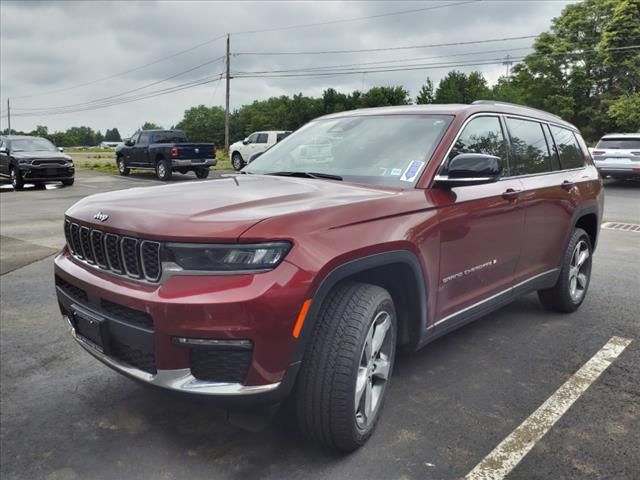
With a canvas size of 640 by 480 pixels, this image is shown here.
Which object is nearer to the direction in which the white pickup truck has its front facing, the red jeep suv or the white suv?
the red jeep suv

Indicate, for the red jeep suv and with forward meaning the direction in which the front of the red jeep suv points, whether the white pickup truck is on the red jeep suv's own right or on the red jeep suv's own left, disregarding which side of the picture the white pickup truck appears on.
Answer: on the red jeep suv's own right

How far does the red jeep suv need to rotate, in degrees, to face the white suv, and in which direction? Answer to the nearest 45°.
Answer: approximately 180°

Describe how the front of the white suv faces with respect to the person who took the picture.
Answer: facing away from the viewer

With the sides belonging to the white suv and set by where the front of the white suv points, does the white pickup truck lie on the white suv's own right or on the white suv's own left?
on the white suv's own left

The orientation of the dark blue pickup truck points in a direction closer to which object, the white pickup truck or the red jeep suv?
the white pickup truck

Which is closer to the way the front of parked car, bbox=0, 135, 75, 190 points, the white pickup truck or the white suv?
the white suv

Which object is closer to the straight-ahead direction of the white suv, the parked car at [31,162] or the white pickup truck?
the white pickup truck

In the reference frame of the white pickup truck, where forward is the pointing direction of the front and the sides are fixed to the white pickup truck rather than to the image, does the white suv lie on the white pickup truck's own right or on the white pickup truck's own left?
on the white pickup truck's own left

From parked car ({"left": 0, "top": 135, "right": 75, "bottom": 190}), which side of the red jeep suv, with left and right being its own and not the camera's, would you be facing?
right

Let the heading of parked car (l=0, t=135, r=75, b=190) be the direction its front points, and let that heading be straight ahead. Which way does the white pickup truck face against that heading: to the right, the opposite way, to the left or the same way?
to the right

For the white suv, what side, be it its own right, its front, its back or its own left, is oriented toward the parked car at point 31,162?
left

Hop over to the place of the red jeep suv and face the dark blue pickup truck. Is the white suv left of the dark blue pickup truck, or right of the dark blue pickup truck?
right

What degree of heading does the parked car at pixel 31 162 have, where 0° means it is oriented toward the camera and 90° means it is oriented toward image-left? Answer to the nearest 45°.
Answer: approximately 315°
